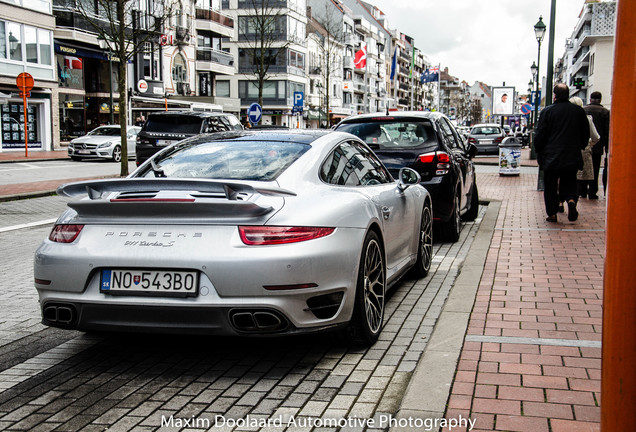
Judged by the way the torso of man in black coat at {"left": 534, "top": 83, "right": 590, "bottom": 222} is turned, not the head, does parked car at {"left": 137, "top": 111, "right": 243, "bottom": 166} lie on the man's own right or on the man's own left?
on the man's own left

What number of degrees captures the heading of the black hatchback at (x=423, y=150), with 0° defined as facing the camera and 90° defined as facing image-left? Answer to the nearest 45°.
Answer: approximately 225°

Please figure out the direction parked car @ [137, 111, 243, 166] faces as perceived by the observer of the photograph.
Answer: facing away from the viewer and to the right of the viewer

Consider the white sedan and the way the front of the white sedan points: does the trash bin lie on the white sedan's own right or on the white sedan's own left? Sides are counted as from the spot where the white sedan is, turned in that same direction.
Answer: on the white sedan's own left

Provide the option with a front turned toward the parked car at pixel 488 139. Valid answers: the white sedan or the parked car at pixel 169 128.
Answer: the parked car at pixel 169 128

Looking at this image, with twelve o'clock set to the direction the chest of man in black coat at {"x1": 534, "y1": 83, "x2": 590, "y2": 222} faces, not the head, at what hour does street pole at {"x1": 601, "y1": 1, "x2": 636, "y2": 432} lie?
The street pole is roughly at 6 o'clock from the man in black coat.

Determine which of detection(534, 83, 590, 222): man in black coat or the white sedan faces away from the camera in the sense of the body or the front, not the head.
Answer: the man in black coat

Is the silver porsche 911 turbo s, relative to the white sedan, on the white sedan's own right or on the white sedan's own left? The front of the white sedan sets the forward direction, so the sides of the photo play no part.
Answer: on the white sedan's own left

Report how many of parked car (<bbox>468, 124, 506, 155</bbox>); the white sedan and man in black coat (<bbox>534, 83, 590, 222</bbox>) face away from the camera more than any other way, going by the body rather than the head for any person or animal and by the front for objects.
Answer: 2

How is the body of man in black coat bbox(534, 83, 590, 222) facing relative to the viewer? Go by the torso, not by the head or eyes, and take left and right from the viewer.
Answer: facing away from the viewer

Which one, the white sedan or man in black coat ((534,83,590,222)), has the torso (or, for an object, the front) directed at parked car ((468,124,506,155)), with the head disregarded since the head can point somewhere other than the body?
the man in black coat
